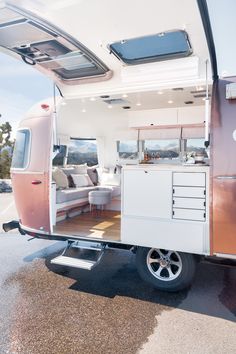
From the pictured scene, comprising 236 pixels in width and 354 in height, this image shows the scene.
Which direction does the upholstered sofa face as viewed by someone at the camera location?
facing the viewer and to the right of the viewer

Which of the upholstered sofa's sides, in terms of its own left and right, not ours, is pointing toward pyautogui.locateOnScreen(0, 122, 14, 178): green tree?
back
